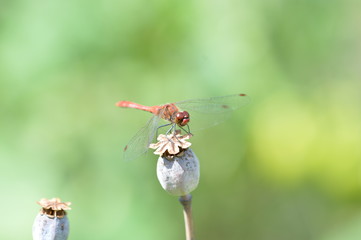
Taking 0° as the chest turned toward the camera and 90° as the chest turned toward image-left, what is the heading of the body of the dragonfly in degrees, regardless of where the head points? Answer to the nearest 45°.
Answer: approximately 315°

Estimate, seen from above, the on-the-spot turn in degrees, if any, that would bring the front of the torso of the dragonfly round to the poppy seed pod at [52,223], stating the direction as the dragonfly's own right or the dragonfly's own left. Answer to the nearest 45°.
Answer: approximately 90° to the dragonfly's own right
